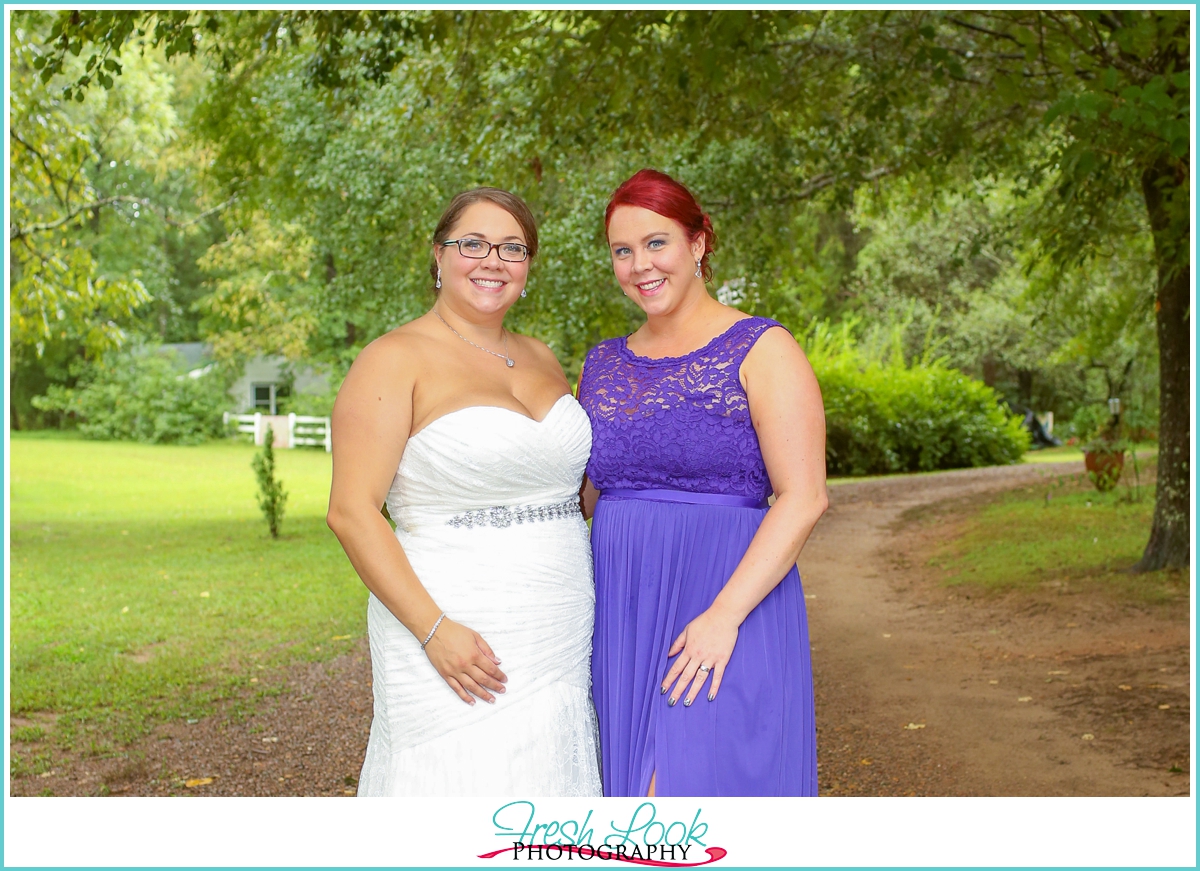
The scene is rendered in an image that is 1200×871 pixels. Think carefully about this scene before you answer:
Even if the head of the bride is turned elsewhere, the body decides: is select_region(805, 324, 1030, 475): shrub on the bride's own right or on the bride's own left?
on the bride's own left

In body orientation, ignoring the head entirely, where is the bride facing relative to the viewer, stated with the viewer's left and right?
facing the viewer and to the right of the viewer

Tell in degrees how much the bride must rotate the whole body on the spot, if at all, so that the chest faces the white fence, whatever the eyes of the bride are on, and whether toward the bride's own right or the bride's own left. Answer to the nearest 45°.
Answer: approximately 135° to the bride's own left

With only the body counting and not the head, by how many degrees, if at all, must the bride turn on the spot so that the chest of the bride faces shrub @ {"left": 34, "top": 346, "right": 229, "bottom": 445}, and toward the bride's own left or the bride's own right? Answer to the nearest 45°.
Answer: approximately 135° to the bride's own left

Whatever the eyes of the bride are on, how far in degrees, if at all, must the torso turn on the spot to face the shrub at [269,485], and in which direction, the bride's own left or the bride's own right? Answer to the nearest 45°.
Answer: approximately 135° to the bride's own left
